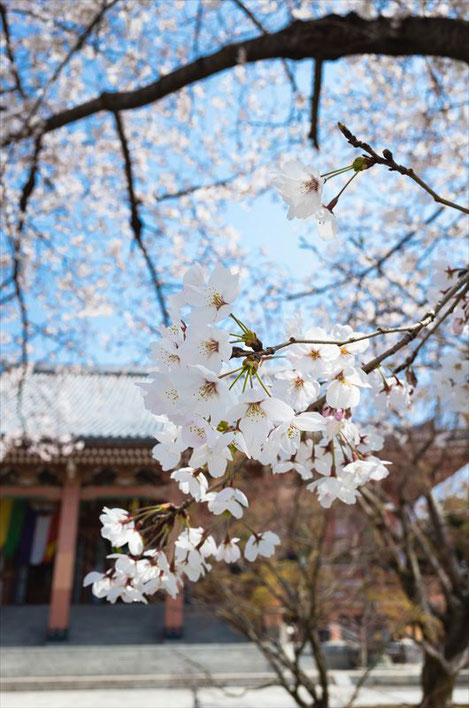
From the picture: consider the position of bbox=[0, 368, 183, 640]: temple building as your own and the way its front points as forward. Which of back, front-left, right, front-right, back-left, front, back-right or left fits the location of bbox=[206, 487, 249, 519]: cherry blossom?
front

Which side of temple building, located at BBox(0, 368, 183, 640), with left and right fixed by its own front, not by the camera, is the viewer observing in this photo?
front

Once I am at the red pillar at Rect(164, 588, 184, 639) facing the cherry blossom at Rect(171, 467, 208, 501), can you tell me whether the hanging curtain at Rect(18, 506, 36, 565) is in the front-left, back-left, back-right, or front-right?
back-right

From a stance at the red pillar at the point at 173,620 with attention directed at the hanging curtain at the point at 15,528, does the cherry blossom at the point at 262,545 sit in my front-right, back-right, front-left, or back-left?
back-left

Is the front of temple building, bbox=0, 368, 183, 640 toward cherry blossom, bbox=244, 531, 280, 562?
yes

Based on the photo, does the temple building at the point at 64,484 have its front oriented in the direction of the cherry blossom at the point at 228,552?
yes

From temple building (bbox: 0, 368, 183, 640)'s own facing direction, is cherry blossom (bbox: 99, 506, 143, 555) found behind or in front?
in front

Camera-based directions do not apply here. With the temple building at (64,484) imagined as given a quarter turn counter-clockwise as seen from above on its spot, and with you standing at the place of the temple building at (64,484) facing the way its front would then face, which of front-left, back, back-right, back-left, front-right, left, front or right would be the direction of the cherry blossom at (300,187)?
right

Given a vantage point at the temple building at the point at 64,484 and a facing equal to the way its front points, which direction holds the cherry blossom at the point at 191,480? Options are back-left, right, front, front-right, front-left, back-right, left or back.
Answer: front
